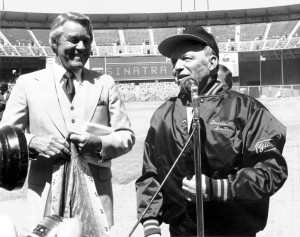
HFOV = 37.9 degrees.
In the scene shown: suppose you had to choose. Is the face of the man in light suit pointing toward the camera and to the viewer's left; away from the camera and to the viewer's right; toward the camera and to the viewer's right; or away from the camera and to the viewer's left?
toward the camera and to the viewer's right

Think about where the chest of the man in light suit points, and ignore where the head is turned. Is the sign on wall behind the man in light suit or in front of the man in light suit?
behind

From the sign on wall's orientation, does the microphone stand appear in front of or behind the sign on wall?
in front

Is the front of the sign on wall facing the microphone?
yes

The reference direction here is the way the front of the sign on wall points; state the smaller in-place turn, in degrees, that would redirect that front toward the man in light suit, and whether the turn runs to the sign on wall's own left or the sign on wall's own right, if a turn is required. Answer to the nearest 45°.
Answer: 0° — it already faces them

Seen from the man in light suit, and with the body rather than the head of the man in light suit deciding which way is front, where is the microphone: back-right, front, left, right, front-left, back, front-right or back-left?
front-left

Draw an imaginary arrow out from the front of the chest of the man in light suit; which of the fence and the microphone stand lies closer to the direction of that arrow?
the microphone stand

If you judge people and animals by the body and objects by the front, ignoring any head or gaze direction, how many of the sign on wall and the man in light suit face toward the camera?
2
